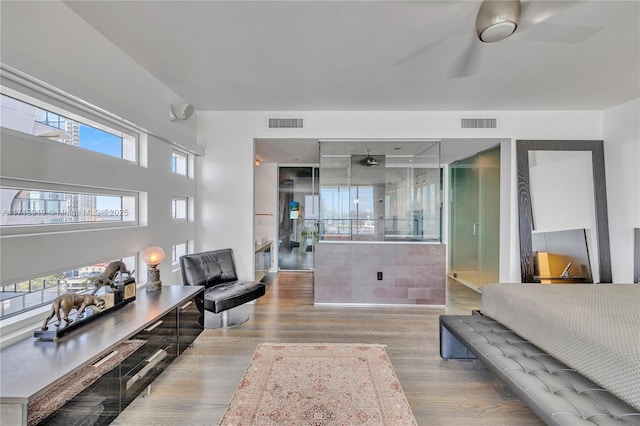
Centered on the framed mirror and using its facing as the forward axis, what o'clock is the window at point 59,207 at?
The window is roughly at 1 o'clock from the framed mirror.

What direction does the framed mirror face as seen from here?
toward the camera

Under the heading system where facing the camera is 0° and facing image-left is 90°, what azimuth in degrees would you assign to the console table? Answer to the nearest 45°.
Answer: approximately 315°

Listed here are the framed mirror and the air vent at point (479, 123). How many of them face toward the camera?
2

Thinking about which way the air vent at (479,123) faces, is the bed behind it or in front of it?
in front

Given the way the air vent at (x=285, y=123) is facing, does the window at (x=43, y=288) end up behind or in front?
in front

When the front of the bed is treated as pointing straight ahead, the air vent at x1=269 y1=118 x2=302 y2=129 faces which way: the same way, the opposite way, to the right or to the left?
to the left

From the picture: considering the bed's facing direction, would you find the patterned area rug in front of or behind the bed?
in front

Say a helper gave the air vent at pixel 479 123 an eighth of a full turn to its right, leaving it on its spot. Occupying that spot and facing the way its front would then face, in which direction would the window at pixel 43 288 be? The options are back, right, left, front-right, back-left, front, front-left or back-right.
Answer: front

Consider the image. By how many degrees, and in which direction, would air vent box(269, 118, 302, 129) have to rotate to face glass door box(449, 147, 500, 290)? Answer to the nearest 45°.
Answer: approximately 90° to its left

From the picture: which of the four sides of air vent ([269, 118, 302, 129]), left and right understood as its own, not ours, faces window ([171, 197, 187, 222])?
right

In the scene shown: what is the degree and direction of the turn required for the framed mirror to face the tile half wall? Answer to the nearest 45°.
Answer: approximately 45° to its right

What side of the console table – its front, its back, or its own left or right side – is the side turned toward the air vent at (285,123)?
left

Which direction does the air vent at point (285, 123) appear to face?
toward the camera

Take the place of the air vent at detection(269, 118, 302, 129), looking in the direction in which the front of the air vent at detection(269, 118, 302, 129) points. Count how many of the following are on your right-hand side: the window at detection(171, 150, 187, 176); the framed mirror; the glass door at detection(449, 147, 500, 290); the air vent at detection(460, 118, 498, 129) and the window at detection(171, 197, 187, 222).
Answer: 2

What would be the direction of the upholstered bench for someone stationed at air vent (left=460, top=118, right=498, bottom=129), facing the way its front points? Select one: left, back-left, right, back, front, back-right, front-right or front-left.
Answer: front
